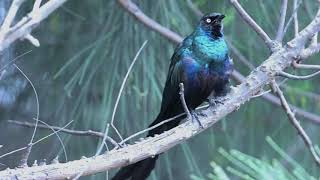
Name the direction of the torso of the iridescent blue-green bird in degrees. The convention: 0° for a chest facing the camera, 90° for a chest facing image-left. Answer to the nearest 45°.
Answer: approximately 315°
